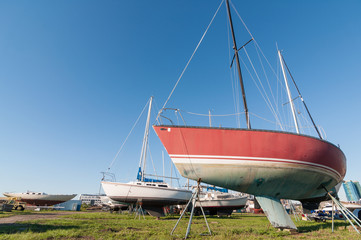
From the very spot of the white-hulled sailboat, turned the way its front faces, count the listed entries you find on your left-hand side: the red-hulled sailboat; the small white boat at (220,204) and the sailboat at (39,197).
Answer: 1

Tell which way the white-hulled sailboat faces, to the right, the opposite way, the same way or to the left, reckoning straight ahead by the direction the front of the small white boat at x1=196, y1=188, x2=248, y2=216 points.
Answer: the opposite way

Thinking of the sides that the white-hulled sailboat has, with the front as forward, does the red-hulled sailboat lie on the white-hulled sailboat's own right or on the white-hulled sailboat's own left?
on the white-hulled sailboat's own left

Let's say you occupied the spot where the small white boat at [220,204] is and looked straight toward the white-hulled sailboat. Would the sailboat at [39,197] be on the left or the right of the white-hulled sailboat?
right

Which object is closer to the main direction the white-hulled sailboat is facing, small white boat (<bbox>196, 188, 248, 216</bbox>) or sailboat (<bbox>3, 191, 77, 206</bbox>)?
the sailboat

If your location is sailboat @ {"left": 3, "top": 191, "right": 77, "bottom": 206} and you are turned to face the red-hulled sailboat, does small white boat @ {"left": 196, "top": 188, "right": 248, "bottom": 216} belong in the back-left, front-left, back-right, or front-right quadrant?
front-left

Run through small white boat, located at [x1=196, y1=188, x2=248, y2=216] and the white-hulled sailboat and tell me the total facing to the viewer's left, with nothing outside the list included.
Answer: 1

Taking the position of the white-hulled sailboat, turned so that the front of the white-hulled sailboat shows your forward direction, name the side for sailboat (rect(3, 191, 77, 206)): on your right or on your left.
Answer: on your right

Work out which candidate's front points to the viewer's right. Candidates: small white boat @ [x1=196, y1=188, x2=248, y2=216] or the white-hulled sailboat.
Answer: the small white boat

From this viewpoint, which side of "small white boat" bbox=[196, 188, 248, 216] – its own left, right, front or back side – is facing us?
right

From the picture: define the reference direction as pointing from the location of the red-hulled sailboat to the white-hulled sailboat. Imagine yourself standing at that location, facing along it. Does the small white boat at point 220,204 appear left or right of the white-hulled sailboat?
right

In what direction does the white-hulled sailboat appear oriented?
to the viewer's left
